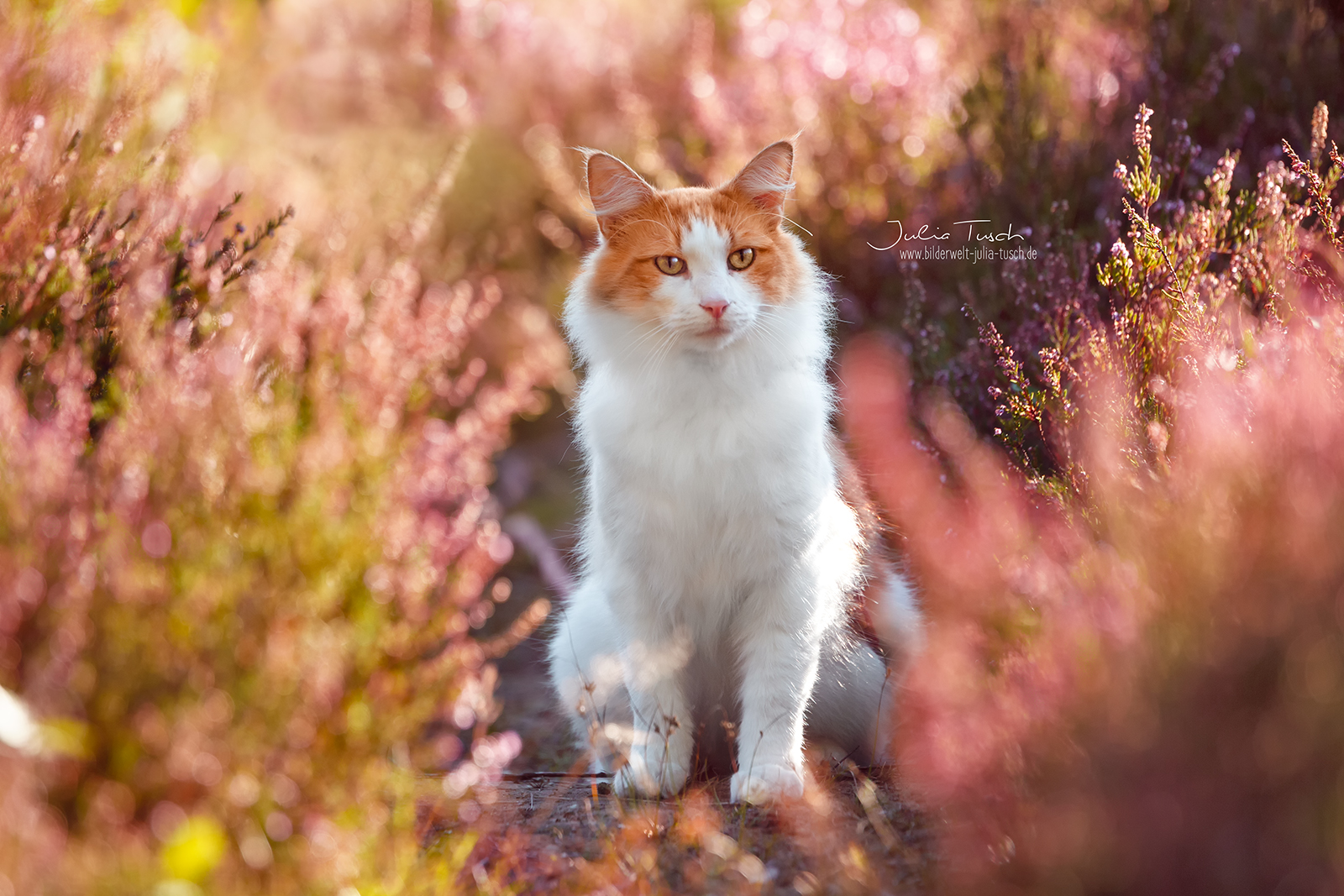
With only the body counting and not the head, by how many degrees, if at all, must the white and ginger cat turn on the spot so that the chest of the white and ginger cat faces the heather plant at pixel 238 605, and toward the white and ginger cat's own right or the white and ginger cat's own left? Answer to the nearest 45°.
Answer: approximately 45° to the white and ginger cat's own right

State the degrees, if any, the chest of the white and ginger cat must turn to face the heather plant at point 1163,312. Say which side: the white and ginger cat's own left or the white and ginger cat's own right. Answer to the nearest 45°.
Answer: approximately 90° to the white and ginger cat's own left

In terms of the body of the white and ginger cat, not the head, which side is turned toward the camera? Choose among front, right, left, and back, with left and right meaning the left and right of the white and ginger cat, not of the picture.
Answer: front

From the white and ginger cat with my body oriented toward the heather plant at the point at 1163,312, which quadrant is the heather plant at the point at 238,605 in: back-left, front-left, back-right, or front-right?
back-right

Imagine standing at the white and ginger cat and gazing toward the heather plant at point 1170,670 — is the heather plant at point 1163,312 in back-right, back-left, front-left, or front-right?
front-left

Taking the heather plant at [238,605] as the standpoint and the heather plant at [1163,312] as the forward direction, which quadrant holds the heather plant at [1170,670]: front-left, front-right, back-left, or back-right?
front-right

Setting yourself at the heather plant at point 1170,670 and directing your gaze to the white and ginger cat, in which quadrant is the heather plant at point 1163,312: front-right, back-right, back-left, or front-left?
front-right

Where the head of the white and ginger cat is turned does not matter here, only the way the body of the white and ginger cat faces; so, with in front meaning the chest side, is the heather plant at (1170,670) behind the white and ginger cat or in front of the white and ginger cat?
in front
